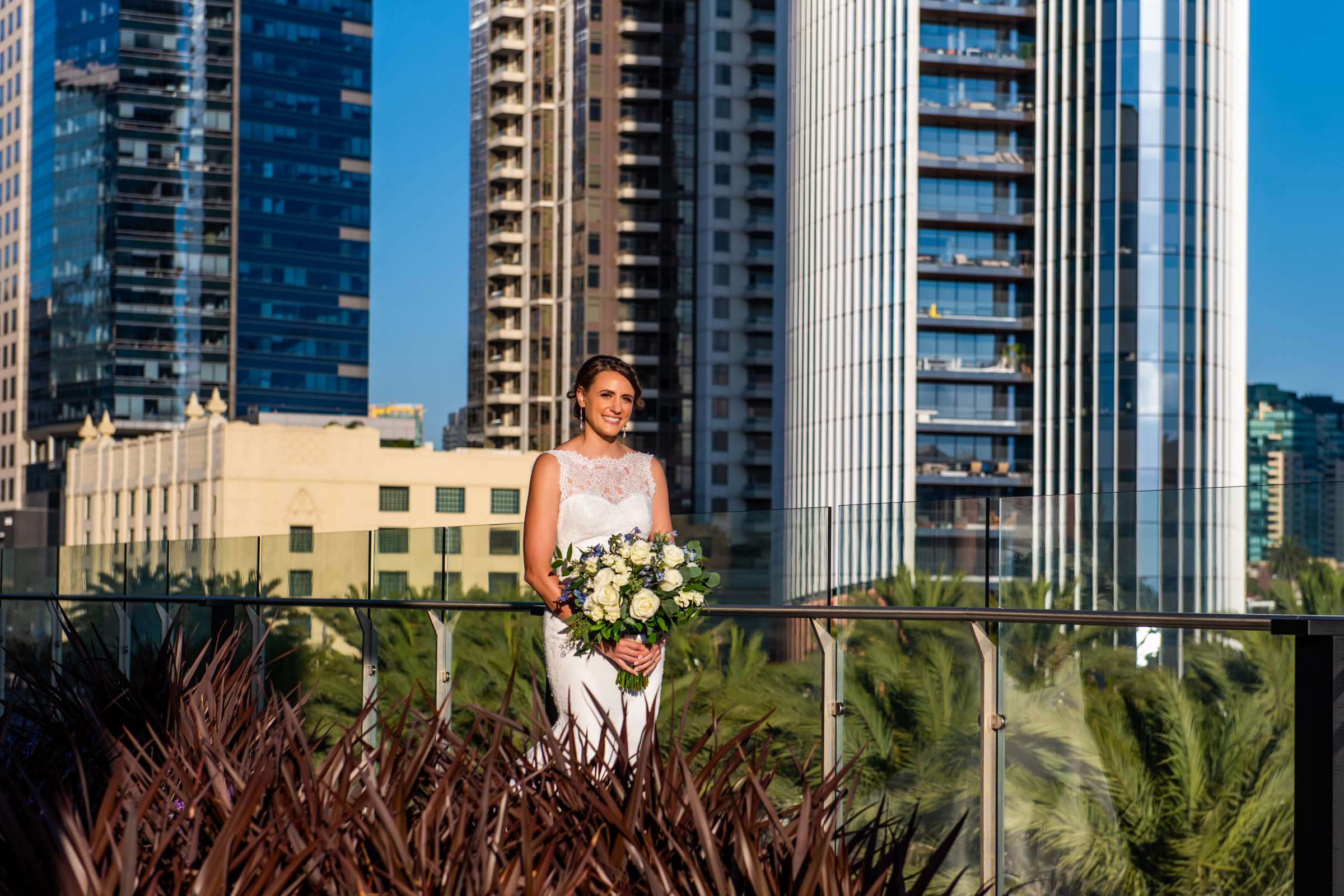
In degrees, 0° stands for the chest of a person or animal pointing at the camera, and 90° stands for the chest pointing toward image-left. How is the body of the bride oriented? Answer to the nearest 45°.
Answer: approximately 315°

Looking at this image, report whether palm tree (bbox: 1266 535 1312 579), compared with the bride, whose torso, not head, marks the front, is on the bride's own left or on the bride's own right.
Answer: on the bride's own left
